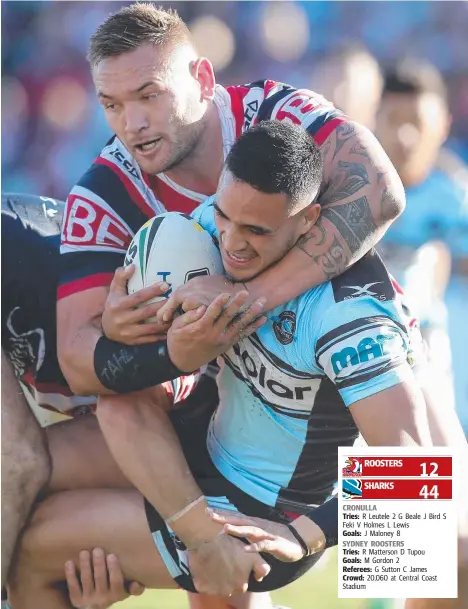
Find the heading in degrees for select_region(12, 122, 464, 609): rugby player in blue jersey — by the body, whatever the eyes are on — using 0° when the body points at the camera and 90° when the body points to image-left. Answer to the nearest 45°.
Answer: approximately 45°
